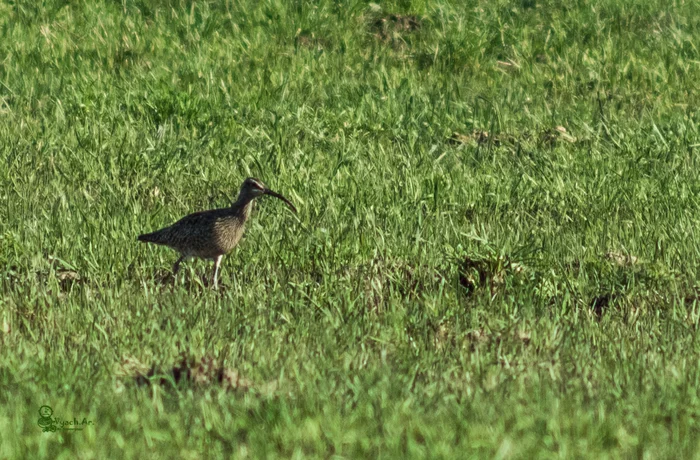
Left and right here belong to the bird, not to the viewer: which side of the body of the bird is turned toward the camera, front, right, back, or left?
right
